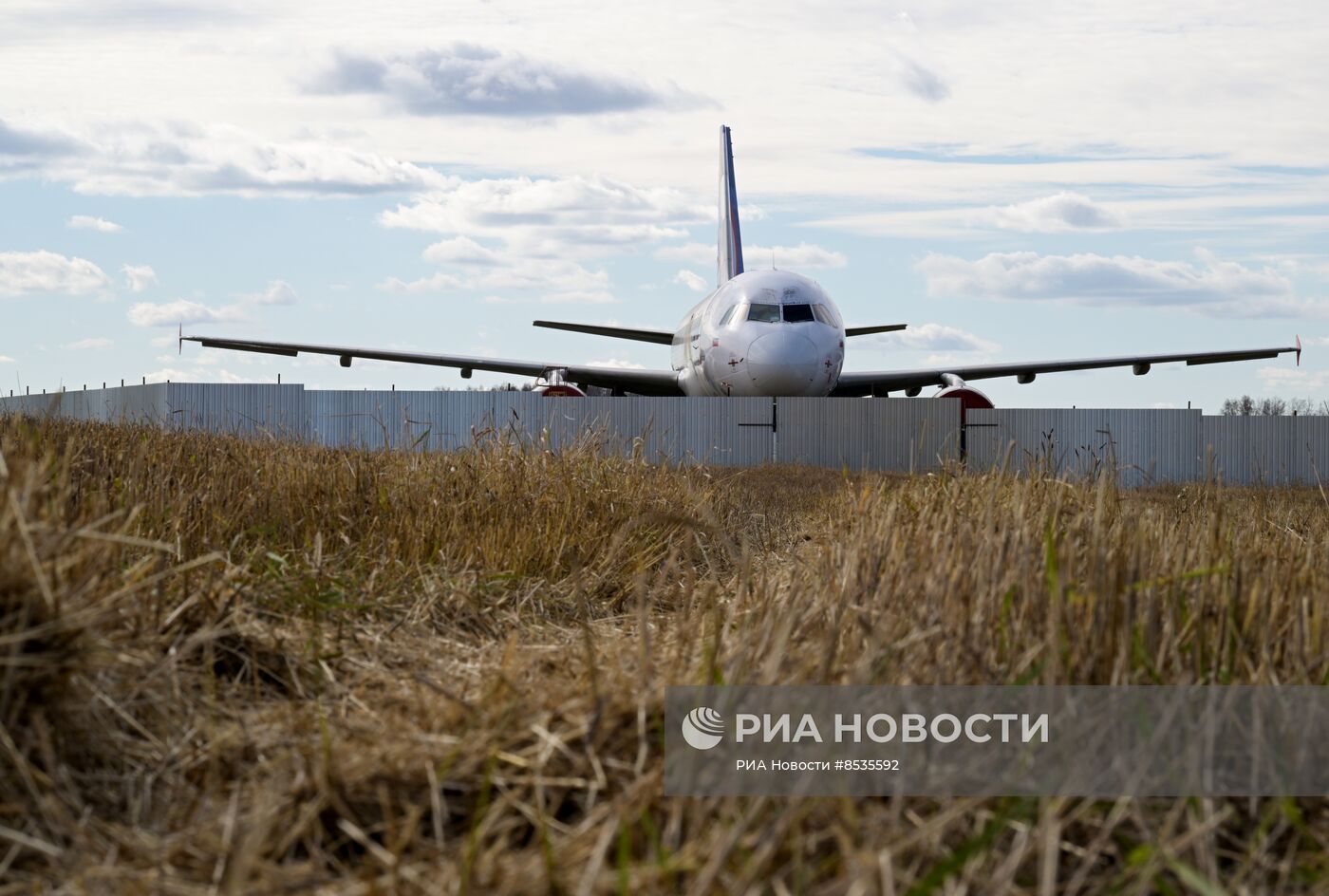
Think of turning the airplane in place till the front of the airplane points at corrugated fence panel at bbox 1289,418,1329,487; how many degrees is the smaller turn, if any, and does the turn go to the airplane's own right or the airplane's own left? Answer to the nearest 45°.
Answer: approximately 90° to the airplane's own left

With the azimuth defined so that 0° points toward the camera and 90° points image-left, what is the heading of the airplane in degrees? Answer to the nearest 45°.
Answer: approximately 0°

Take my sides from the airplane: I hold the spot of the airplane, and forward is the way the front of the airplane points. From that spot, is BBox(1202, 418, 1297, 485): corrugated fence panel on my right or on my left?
on my left
